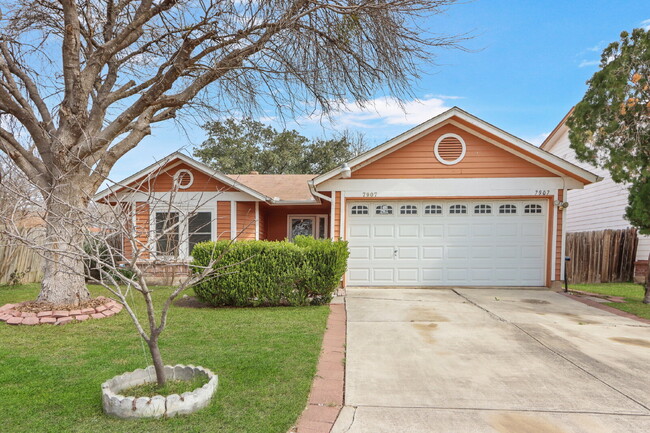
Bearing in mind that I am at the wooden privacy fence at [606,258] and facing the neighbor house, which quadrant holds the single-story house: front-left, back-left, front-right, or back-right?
back-left

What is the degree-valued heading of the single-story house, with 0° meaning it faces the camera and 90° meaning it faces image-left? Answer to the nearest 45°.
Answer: approximately 0°
